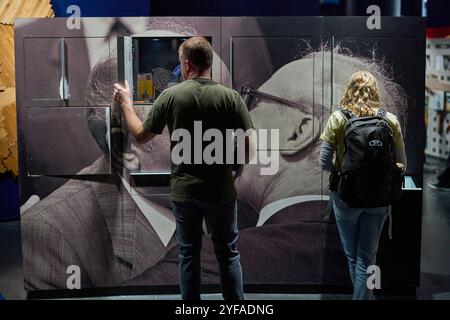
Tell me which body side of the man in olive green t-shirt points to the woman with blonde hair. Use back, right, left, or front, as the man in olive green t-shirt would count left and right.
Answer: right

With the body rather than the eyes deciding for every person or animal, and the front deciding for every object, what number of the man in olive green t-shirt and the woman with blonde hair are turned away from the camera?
2

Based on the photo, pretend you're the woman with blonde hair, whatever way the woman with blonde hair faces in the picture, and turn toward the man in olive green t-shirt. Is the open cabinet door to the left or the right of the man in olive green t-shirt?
right

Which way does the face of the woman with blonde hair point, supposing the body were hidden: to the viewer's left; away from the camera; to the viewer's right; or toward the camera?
away from the camera

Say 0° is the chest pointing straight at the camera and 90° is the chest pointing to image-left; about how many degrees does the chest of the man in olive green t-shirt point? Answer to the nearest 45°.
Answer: approximately 180°

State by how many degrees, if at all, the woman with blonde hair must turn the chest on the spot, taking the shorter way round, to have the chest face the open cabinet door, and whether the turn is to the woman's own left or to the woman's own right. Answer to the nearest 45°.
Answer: approximately 90° to the woman's own left

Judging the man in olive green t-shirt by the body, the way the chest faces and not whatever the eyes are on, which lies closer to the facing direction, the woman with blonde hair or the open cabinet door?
the open cabinet door

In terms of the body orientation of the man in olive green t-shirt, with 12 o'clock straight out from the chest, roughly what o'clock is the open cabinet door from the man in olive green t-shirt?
The open cabinet door is roughly at 11 o'clock from the man in olive green t-shirt.

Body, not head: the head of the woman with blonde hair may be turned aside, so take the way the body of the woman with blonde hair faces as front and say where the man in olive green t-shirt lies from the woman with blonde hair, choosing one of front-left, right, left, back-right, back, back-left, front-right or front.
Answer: back-left

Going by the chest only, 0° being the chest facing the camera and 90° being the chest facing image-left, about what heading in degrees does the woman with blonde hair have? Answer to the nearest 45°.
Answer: approximately 180°
